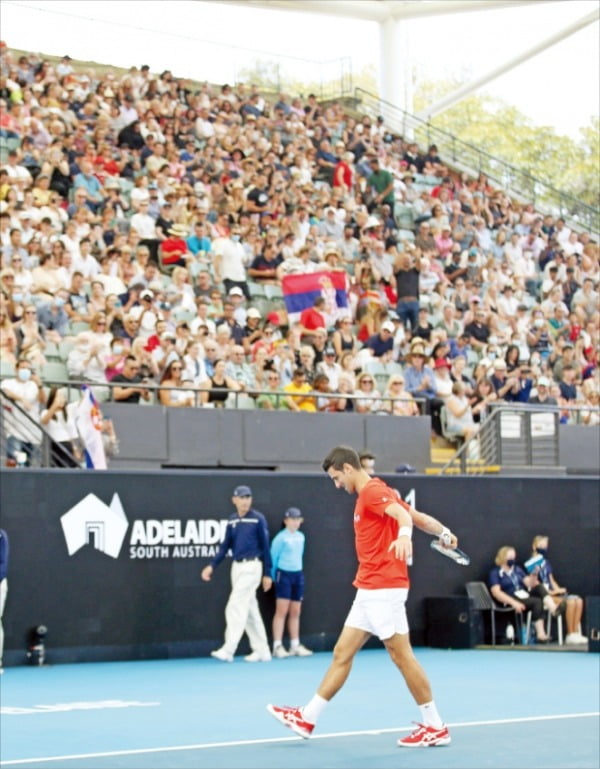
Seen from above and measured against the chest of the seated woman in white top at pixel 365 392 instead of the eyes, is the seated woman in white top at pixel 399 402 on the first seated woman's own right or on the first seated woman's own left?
on the first seated woman's own left

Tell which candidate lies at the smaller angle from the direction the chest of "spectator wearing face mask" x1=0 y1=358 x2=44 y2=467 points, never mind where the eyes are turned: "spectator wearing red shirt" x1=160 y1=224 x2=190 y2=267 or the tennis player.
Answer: the tennis player

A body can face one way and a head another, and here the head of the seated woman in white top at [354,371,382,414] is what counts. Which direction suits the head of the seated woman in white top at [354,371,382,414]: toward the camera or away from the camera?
toward the camera

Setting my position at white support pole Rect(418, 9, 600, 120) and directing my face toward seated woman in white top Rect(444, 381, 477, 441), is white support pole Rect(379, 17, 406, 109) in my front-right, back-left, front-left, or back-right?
front-right

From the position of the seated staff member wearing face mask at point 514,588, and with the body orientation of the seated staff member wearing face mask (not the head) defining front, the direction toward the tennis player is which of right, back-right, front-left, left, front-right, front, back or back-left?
front-right

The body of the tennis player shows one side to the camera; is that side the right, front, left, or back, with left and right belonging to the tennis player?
left

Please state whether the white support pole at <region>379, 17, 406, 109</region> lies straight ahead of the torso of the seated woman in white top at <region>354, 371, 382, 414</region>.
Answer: no

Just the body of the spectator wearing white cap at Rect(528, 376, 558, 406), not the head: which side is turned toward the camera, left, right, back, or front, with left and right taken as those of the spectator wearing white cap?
front

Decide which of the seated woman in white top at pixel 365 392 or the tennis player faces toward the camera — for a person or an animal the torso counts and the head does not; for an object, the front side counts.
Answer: the seated woman in white top

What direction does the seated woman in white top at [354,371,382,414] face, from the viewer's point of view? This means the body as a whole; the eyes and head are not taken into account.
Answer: toward the camera

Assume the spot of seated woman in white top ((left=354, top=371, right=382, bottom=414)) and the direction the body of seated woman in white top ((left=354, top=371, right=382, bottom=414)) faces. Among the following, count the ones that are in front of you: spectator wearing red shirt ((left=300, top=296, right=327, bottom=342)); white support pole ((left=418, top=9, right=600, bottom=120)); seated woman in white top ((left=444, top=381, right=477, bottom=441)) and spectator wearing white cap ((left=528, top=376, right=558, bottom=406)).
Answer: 0

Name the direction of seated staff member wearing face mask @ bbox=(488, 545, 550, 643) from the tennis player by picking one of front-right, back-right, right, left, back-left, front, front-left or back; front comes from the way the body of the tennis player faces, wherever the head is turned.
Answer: right

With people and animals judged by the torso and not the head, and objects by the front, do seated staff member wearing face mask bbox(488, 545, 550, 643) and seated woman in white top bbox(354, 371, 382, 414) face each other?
no

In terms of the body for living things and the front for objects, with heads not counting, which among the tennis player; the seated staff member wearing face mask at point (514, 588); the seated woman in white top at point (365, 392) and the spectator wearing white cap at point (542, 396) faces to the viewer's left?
the tennis player

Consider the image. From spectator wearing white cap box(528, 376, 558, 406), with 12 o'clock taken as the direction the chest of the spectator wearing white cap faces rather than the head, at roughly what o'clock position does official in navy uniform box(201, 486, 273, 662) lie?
The official in navy uniform is roughly at 1 o'clock from the spectator wearing white cap.
